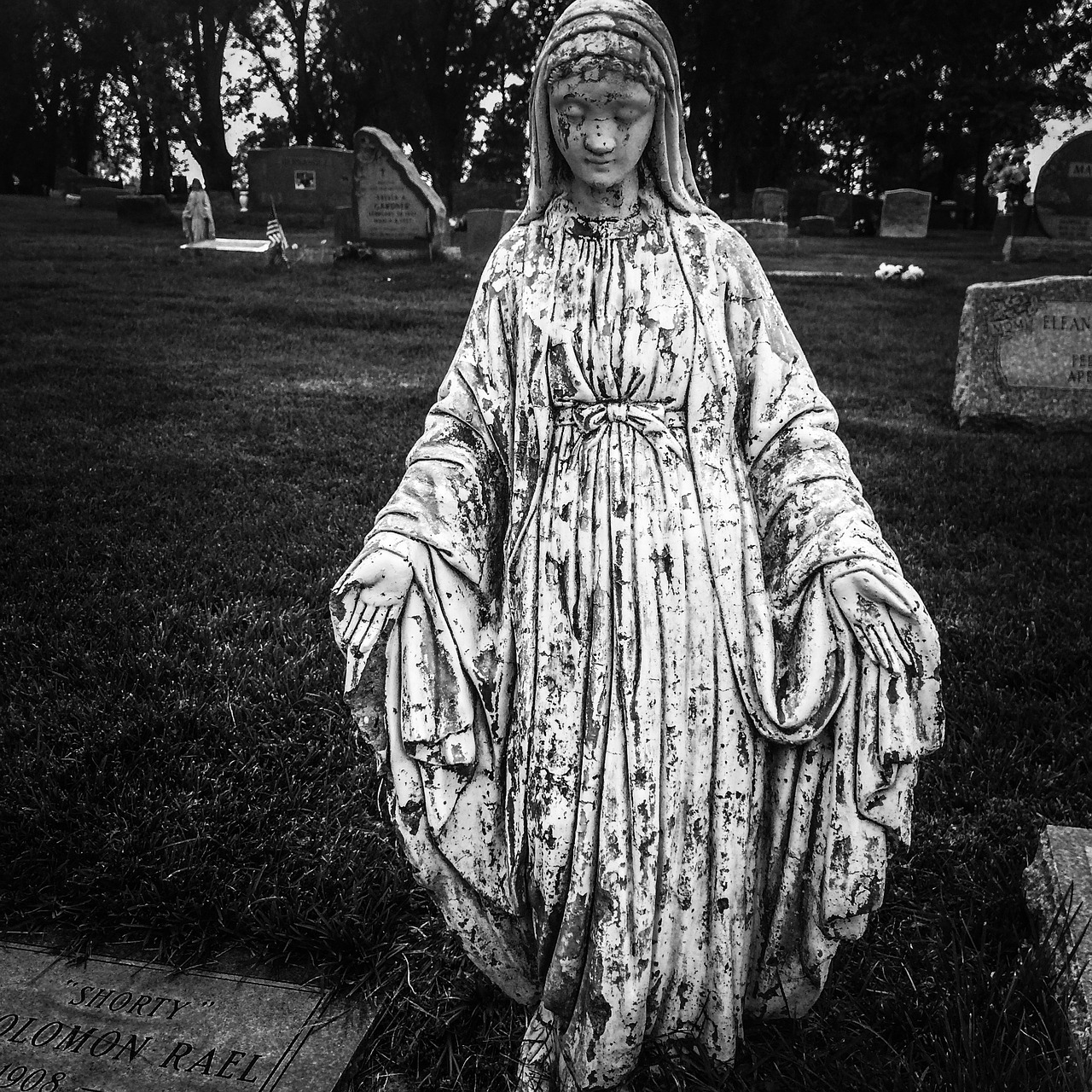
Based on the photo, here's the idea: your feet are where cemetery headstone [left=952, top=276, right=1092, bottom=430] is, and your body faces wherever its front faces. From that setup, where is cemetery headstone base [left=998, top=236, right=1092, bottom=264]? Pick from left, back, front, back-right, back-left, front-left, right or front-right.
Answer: back

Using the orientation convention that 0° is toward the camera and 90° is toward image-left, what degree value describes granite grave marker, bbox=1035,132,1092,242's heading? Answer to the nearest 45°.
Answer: approximately 0°

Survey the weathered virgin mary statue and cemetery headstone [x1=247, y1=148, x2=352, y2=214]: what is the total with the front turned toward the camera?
2

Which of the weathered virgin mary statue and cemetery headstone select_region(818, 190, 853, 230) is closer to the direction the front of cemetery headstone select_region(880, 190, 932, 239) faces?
the weathered virgin mary statue

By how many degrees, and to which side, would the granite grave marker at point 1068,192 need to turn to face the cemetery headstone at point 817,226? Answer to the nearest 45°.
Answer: approximately 135° to its right

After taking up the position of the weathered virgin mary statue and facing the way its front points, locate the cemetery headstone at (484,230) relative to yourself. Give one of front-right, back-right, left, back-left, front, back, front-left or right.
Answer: back

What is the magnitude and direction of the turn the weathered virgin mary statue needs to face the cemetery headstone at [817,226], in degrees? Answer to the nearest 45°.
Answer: approximately 180°

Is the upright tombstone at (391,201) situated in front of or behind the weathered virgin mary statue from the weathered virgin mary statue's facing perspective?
behind

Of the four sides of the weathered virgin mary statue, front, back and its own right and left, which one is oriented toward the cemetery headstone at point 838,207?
back

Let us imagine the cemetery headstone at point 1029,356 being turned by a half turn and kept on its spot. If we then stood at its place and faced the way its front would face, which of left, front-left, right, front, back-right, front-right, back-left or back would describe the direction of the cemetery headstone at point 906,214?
front

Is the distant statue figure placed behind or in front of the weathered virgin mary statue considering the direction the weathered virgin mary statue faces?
behind
